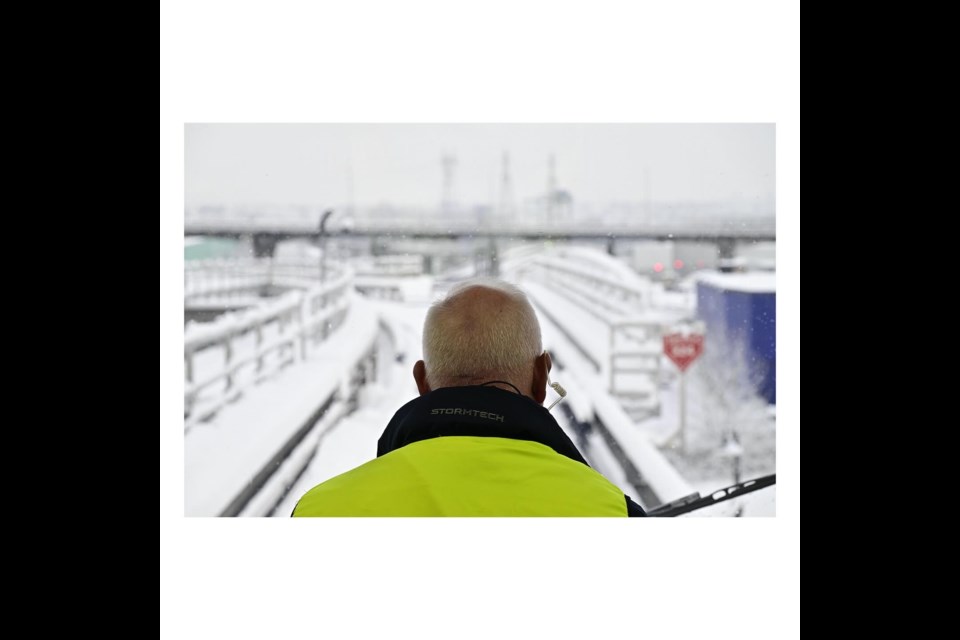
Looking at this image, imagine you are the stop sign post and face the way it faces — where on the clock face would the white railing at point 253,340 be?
The white railing is roughly at 2 o'clock from the stop sign post.

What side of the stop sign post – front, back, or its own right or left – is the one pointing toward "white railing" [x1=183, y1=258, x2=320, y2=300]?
right

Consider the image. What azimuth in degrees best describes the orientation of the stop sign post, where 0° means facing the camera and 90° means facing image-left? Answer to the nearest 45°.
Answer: approximately 0°
